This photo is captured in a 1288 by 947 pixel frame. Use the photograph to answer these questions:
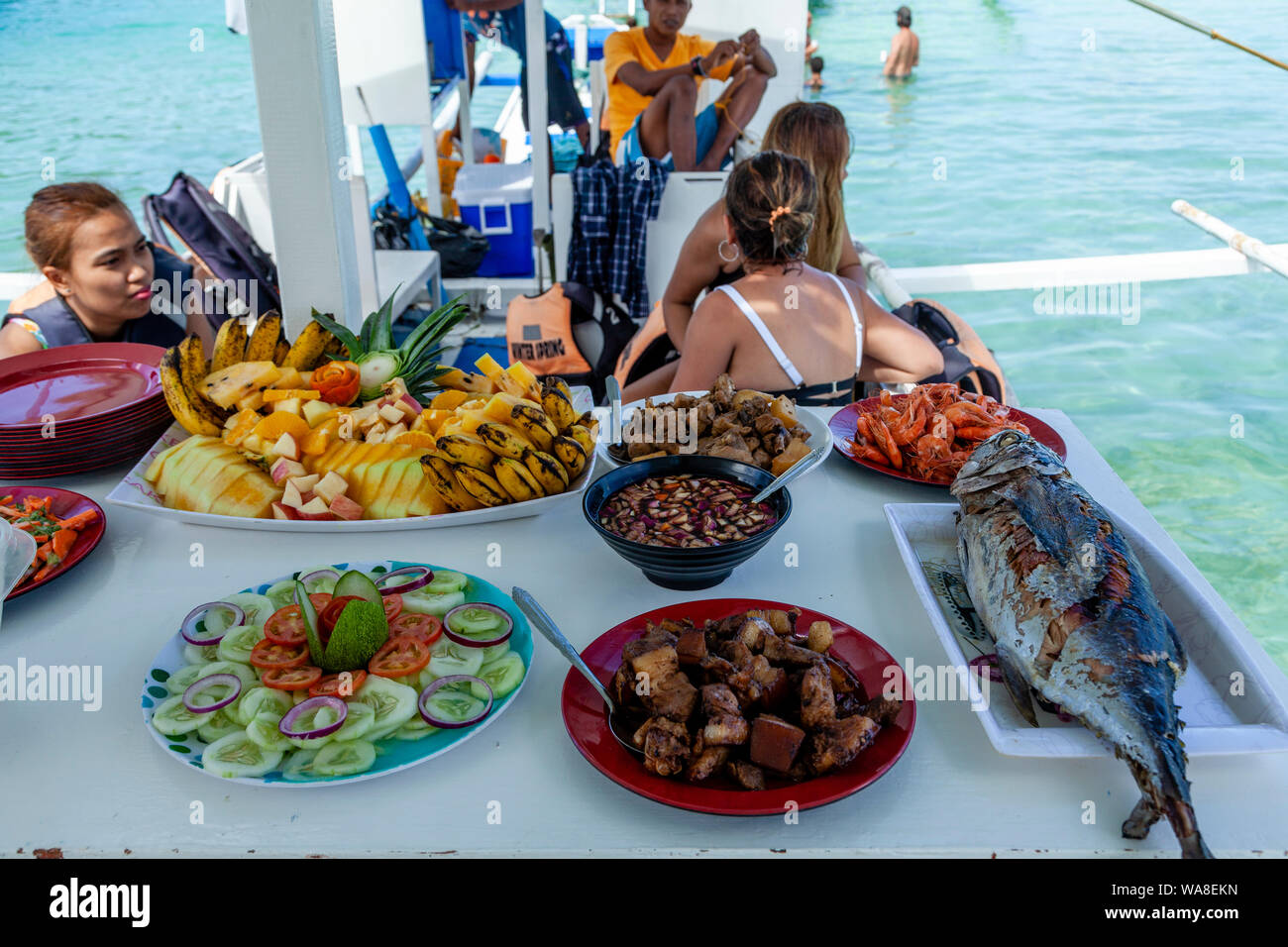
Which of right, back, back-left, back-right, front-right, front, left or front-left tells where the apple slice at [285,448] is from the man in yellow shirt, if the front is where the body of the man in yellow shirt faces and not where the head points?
front-right

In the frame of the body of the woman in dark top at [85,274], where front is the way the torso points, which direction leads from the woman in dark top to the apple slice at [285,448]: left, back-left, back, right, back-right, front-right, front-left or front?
front-right

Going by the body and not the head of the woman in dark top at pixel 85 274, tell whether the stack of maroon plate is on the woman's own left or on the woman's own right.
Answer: on the woman's own right

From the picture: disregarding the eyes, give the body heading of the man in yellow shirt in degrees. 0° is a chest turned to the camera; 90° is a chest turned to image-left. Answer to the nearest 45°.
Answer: approximately 315°

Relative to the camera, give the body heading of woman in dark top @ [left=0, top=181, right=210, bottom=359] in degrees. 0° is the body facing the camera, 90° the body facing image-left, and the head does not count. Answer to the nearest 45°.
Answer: approximately 315°

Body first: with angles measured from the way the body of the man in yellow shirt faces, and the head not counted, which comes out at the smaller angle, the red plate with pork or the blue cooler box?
the red plate with pork

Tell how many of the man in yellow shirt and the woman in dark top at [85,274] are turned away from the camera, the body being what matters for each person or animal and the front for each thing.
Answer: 0

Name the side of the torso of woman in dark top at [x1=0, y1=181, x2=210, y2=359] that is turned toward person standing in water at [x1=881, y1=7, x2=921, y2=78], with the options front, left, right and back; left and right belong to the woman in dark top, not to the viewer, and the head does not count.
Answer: left

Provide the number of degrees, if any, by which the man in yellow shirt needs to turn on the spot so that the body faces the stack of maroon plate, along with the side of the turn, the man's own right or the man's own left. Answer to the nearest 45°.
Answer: approximately 45° to the man's own right
